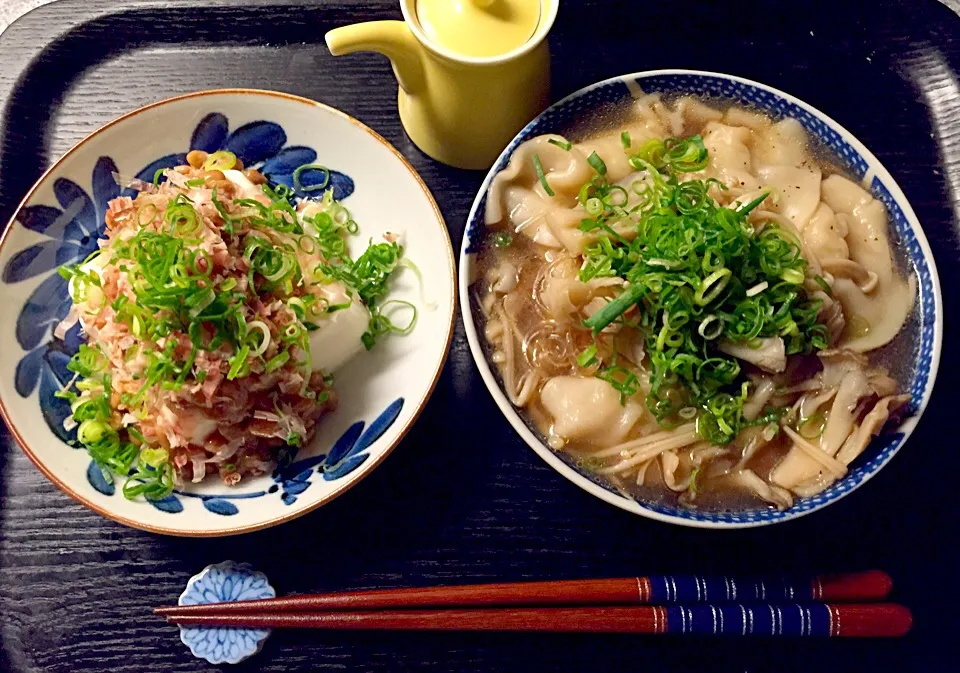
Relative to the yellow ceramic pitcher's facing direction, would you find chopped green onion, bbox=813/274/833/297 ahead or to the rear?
to the rear

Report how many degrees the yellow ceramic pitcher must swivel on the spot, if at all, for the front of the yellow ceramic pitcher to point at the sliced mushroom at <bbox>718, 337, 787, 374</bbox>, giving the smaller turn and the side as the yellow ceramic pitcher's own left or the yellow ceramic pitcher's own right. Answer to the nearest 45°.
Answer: approximately 135° to the yellow ceramic pitcher's own left

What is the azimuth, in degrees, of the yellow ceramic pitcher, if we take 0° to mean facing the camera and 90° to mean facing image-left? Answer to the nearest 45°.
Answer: approximately 90°

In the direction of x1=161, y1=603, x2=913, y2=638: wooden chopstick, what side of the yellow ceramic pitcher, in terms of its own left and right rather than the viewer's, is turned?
left

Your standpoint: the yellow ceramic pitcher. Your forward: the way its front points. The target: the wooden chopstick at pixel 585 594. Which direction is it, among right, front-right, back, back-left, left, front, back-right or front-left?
left
